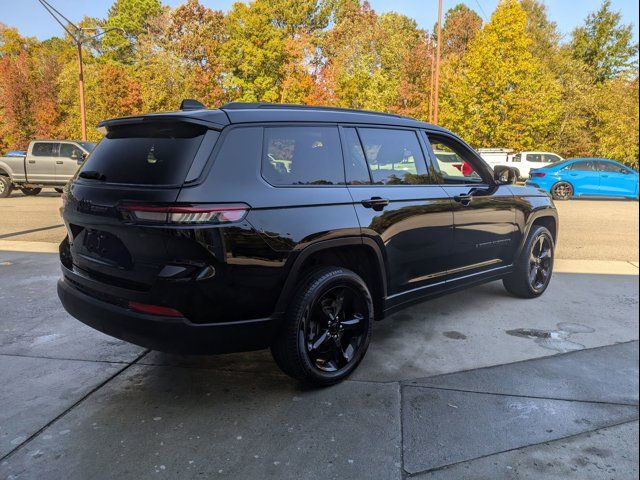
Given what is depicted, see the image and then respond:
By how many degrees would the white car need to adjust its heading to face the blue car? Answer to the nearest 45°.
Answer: approximately 90° to its right

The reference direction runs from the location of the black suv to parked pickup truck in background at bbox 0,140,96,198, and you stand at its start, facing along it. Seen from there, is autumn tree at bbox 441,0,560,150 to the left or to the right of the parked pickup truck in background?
right

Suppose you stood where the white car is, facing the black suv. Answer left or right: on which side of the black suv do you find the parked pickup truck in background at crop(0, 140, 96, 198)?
right

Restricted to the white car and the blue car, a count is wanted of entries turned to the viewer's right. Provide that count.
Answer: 2

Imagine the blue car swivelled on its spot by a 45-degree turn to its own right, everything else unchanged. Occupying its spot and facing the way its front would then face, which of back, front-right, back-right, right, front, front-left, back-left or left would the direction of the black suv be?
front-right

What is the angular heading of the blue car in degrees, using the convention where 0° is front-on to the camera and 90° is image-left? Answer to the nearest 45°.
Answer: approximately 270°

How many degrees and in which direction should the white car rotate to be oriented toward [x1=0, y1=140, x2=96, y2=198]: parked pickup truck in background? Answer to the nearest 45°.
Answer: approximately 135° to its right

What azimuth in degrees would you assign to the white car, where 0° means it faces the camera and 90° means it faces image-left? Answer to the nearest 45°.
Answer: approximately 270°

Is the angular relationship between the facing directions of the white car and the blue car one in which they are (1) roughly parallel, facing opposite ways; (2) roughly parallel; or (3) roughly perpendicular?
roughly parallel

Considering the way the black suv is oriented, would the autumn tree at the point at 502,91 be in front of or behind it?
in front

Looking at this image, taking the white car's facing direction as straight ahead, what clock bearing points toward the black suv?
The black suv is roughly at 3 o'clock from the white car.

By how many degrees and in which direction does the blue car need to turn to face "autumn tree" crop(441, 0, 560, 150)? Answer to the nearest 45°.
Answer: approximately 90° to its left

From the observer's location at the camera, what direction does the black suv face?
facing away from the viewer and to the right of the viewer

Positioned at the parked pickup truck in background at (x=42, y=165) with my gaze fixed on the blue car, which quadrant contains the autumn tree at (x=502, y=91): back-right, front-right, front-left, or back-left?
front-left
